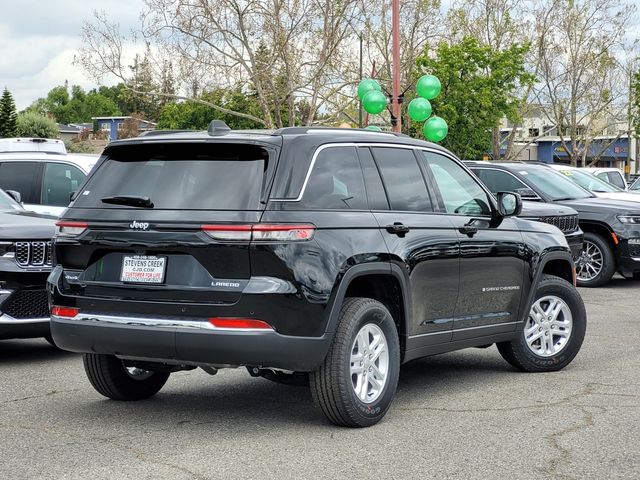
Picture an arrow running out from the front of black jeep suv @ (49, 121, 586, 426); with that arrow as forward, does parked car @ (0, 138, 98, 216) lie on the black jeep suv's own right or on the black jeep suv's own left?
on the black jeep suv's own left

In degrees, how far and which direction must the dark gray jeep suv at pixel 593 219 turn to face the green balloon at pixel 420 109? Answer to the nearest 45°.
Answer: approximately 180°

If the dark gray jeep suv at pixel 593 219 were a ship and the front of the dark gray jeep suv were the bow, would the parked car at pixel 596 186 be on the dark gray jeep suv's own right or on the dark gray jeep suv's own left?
on the dark gray jeep suv's own left

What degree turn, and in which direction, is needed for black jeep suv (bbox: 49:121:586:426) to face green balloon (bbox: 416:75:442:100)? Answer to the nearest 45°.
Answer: approximately 45° to its left

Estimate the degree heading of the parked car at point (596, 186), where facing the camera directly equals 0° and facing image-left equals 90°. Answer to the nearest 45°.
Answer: approximately 315°

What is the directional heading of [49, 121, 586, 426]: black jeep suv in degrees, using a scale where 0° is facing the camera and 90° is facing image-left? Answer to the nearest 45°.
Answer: approximately 225°

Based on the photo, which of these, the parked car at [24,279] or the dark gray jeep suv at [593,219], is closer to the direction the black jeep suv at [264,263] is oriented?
the dark gray jeep suv

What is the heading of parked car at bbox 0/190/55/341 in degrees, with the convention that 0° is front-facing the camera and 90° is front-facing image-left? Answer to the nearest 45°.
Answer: approximately 315°

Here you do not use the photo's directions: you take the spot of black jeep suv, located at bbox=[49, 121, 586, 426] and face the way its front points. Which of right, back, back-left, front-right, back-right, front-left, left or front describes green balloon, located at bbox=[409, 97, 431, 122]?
front-left

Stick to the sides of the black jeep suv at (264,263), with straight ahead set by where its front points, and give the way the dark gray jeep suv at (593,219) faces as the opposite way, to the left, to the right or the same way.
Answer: to the right

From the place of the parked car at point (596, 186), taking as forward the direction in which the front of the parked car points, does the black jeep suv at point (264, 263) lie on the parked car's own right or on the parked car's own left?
on the parked car's own right
